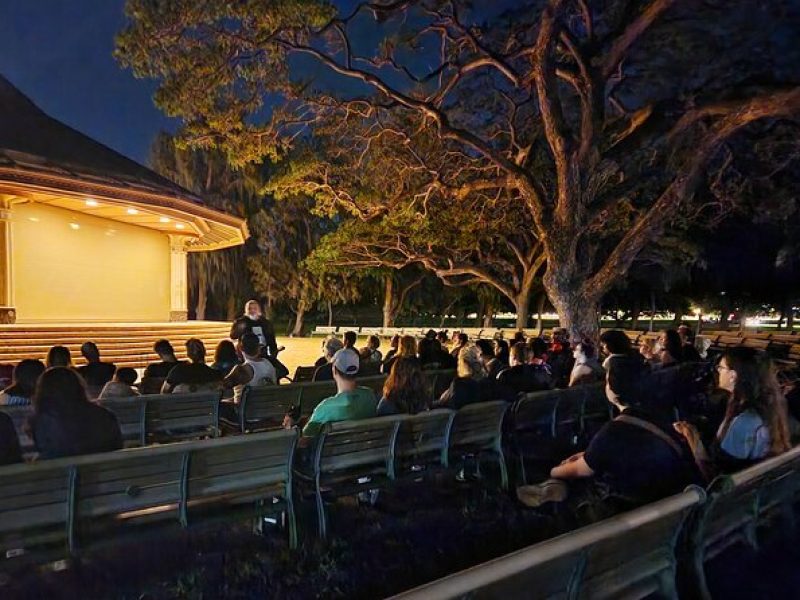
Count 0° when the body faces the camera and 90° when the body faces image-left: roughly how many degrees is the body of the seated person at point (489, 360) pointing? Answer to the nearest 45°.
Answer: approximately 135°

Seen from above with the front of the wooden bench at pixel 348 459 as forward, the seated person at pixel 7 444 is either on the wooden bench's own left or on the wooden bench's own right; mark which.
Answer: on the wooden bench's own left

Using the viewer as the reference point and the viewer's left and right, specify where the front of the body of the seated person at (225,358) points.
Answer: facing away from the viewer

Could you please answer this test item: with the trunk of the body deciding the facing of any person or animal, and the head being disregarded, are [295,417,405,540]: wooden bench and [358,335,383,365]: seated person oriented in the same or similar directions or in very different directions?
same or similar directions

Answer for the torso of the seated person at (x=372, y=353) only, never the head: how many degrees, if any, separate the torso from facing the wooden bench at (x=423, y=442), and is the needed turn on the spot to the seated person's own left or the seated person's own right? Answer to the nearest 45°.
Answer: approximately 135° to the seated person's own left

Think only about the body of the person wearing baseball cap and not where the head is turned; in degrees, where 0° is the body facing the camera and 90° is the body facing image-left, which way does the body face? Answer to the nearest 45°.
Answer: approximately 135°

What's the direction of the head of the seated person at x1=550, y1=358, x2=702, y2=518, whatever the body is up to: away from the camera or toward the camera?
away from the camera

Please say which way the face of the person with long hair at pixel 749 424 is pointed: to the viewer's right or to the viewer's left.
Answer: to the viewer's left

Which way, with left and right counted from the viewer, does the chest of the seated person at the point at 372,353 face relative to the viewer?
facing away from the viewer and to the left of the viewer

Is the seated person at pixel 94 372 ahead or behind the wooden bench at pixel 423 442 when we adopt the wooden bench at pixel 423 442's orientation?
ahead

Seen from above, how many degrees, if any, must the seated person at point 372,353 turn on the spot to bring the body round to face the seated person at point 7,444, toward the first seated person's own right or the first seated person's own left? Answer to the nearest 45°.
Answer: approximately 135° to the first seated person's own left

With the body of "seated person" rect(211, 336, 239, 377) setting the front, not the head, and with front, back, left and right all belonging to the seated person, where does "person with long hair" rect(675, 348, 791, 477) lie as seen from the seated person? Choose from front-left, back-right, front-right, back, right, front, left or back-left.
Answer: back-right

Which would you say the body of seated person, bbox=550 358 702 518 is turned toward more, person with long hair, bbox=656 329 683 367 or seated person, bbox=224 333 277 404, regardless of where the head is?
the seated person
